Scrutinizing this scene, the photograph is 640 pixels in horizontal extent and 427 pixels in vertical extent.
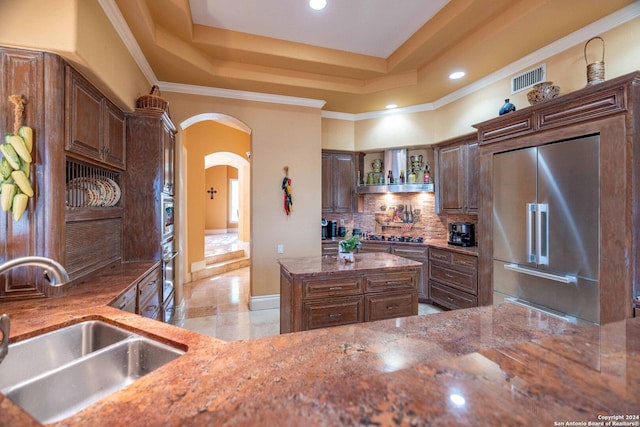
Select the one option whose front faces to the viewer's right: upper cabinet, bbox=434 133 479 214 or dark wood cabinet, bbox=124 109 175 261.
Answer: the dark wood cabinet

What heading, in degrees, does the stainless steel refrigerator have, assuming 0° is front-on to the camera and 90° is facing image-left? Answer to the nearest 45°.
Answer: approximately 45°

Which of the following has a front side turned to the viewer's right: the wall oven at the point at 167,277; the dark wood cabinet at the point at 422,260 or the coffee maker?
the wall oven

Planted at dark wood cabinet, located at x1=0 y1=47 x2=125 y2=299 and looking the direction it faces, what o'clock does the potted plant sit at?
The potted plant is roughly at 11 o'clock from the dark wood cabinet.

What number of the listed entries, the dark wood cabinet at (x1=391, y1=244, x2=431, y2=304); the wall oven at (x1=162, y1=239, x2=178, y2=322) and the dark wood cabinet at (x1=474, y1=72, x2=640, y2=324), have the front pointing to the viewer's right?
1

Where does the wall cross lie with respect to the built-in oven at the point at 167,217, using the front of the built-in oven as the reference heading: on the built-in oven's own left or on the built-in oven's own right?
on the built-in oven's own left

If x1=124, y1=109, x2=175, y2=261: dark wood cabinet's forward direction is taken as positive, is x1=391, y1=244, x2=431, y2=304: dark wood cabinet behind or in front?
in front

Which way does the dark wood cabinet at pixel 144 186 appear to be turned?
to the viewer's right

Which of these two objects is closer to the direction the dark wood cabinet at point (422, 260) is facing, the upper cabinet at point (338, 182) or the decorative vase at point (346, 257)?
the decorative vase

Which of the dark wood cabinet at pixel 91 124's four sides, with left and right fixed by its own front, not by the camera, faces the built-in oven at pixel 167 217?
left

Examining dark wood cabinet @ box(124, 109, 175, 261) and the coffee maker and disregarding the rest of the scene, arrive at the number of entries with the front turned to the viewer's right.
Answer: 1

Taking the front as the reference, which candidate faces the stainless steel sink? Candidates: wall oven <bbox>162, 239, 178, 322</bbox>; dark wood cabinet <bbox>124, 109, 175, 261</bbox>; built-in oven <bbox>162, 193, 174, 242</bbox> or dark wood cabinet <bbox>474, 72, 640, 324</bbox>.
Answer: dark wood cabinet <bbox>474, 72, 640, 324</bbox>

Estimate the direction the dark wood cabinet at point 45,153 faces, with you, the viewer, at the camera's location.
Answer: facing the viewer and to the right of the viewer

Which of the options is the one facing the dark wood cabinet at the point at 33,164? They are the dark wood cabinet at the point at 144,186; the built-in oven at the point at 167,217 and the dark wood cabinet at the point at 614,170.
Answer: the dark wood cabinet at the point at 614,170

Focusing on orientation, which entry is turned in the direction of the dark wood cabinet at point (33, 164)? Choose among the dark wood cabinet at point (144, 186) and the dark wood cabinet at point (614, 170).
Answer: the dark wood cabinet at point (614, 170)

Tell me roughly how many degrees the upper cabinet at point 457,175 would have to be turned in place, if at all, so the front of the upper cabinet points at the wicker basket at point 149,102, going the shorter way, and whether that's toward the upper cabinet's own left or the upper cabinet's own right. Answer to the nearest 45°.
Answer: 0° — it already faces it

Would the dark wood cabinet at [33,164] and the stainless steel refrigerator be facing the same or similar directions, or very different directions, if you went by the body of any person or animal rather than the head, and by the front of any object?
very different directions

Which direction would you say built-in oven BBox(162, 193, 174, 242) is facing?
to the viewer's right

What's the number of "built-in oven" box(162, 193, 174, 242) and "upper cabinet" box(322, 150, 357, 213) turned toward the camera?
1
